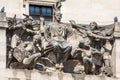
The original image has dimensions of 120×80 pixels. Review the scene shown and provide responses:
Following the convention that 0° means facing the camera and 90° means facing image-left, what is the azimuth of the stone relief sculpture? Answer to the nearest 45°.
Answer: approximately 0°
